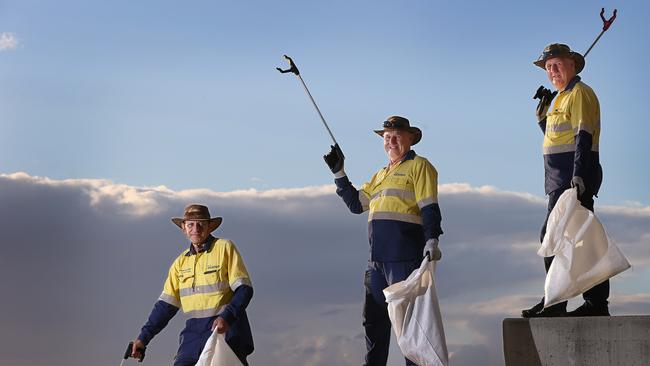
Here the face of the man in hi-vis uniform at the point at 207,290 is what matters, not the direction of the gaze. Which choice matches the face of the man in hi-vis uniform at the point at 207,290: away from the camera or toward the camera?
toward the camera

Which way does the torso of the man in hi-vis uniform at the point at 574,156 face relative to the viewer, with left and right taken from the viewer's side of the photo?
facing the viewer and to the left of the viewer

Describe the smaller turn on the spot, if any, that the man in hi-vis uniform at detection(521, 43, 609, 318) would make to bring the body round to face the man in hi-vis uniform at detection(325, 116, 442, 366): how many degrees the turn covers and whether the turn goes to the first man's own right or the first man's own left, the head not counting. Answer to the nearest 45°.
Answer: approximately 45° to the first man's own right

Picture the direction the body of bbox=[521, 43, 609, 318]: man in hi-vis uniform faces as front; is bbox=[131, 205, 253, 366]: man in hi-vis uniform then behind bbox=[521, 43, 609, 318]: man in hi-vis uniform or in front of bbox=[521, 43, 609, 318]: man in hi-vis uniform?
in front

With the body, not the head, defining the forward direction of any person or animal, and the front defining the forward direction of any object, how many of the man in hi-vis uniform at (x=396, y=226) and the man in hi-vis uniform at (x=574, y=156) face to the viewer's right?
0

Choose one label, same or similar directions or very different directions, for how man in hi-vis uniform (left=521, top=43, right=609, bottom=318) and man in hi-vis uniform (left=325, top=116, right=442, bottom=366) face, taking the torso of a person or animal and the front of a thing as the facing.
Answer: same or similar directions

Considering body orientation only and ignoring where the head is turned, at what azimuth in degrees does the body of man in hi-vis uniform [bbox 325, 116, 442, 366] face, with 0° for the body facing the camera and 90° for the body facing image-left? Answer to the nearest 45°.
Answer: approximately 45°

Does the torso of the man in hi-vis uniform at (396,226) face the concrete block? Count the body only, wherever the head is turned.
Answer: no

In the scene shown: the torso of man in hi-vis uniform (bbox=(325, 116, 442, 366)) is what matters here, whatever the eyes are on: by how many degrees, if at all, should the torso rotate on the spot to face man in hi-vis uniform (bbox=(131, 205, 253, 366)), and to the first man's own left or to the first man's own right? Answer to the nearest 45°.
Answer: approximately 45° to the first man's own right

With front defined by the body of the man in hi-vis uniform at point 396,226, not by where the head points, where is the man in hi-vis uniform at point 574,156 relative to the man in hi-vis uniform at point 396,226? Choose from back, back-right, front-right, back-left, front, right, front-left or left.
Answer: back-left
